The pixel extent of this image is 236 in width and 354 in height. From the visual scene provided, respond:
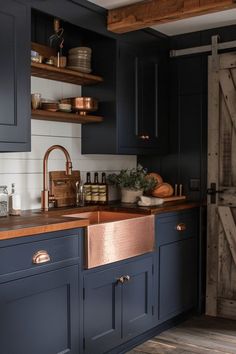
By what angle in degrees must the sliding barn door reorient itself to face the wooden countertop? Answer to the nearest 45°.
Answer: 0° — it already faces it

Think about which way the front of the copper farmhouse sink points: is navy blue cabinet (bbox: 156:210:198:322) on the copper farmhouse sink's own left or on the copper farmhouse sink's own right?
on the copper farmhouse sink's own left

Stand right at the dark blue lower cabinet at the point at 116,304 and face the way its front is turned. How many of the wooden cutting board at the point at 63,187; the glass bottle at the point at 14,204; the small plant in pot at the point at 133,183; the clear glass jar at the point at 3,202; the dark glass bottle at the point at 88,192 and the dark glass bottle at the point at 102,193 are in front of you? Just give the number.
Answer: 0

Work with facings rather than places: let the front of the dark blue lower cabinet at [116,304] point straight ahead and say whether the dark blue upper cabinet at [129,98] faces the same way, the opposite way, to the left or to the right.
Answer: the same way

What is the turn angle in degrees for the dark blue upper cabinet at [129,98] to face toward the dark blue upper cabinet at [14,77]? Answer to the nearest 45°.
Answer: approximately 90° to its right

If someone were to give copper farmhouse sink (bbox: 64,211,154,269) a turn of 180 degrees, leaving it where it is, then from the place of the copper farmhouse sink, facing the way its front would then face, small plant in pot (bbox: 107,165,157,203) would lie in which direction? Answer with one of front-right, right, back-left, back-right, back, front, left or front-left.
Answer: front-right

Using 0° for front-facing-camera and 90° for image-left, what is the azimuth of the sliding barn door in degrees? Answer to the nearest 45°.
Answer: approximately 45°

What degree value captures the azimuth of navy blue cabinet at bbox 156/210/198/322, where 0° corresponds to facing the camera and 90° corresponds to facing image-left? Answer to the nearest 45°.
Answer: approximately 315°

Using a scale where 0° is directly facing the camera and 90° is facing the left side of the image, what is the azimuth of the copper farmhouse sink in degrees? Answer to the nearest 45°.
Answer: approximately 315°

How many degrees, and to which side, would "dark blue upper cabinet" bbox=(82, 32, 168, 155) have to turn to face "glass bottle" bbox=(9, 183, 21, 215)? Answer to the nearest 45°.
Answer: approximately 90° to its right

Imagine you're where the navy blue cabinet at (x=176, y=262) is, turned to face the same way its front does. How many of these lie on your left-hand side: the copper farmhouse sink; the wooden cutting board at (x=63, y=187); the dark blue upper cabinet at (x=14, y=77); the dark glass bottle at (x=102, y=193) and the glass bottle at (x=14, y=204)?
0

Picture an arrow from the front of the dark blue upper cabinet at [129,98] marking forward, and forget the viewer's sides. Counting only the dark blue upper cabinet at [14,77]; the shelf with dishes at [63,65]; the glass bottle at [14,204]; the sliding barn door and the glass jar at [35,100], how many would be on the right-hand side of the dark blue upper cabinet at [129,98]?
4

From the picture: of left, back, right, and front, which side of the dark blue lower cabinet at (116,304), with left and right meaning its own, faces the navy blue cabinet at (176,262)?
left

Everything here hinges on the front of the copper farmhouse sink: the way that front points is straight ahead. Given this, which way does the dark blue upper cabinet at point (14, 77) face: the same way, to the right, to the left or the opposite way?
the same way

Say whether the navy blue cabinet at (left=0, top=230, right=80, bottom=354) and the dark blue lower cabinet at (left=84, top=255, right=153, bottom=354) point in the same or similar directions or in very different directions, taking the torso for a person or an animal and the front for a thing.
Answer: same or similar directions

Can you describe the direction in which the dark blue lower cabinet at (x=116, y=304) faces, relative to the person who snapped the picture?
facing the viewer and to the right of the viewer

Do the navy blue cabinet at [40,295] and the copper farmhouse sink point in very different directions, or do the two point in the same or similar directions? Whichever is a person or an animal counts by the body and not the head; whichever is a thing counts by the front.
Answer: same or similar directions

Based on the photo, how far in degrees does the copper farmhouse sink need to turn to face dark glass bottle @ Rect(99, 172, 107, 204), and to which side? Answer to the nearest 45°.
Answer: approximately 135° to its left

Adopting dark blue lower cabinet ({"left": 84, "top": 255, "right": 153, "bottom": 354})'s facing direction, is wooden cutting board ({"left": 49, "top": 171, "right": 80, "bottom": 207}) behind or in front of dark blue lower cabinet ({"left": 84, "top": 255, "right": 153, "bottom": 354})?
behind
